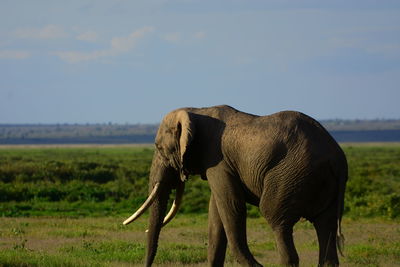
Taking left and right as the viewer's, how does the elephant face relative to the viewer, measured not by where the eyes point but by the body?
facing to the left of the viewer
